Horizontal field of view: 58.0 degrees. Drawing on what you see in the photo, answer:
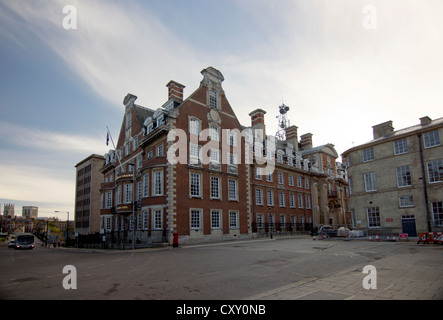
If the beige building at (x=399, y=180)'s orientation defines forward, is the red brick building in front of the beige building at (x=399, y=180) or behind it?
in front

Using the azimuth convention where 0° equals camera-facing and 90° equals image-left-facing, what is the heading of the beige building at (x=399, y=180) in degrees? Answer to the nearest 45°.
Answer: approximately 45°
